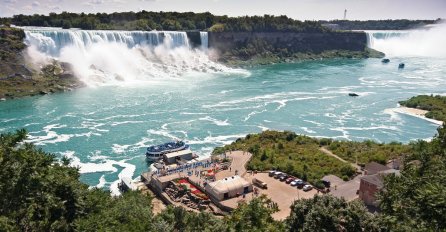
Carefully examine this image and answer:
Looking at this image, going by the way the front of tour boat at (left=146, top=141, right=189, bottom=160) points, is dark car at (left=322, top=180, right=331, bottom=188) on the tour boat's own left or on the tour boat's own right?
on the tour boat's own right

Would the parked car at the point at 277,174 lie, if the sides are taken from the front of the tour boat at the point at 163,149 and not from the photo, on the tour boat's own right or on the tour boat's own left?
on the tour boat's own right
